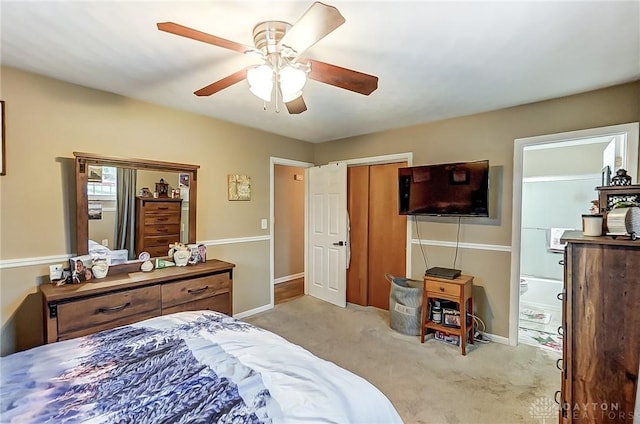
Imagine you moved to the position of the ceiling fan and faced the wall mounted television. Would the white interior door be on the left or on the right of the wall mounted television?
left

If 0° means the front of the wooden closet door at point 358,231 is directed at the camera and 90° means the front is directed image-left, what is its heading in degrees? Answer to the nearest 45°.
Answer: approximately 45°

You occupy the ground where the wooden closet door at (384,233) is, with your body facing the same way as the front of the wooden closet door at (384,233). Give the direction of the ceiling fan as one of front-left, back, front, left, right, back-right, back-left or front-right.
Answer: front-left

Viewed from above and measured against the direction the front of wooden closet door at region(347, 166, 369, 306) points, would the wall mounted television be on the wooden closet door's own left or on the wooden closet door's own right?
on the wooden closet door's own left

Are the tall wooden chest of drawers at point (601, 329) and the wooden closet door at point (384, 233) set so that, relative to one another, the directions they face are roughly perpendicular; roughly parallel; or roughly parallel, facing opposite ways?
roughly perpendicular

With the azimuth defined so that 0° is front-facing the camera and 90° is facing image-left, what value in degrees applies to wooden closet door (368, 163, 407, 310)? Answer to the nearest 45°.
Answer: approximately 45°

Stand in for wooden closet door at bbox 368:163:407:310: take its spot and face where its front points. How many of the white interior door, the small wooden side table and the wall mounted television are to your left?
2

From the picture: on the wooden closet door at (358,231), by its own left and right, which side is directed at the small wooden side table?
left

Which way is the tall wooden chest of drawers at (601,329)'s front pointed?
to the viewer's left

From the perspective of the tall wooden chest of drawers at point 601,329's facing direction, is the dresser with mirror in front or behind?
in front

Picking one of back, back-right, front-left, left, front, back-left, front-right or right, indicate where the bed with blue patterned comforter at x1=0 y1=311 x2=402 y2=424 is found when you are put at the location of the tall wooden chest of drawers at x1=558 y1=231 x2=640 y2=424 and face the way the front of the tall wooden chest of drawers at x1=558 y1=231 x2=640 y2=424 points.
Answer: front-left
